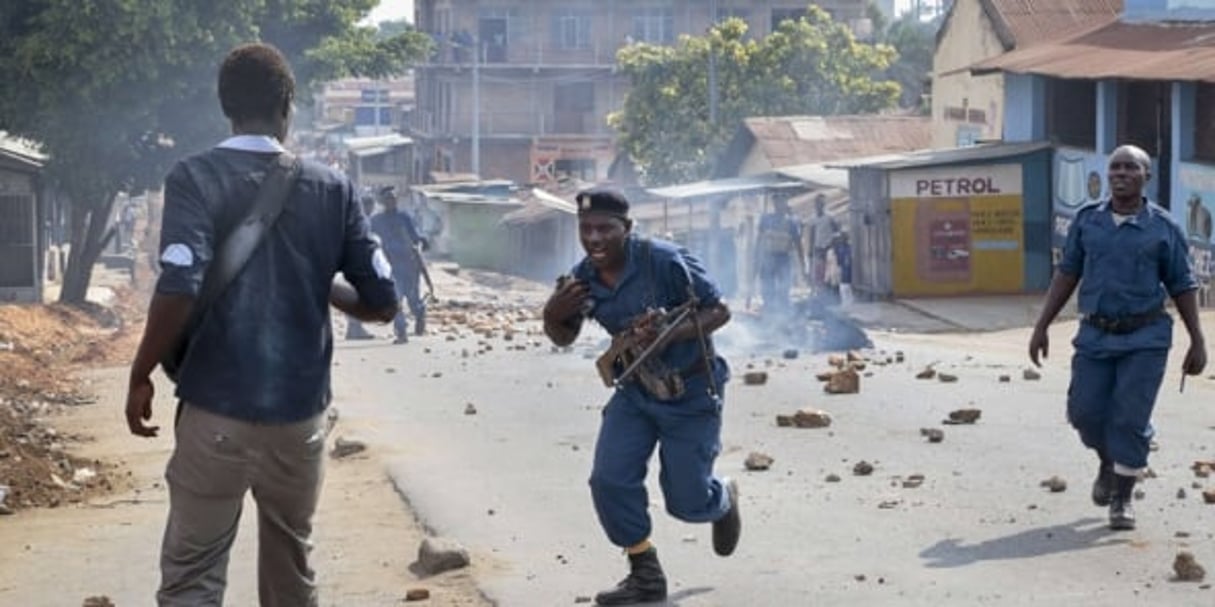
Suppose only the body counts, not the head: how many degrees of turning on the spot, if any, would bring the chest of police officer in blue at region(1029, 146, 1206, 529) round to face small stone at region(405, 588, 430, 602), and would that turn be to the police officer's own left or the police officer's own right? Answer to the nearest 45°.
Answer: approximately 45° to the police officer's own right

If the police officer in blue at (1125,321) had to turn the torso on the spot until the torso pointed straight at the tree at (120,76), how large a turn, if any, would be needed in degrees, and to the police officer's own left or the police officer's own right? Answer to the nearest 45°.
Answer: approximately 135° to the police officer's own right

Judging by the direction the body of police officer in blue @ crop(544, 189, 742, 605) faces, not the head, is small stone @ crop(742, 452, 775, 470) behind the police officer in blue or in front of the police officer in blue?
behind

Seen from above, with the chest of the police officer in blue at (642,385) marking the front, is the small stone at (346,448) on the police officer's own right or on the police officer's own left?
on the police officer's own right

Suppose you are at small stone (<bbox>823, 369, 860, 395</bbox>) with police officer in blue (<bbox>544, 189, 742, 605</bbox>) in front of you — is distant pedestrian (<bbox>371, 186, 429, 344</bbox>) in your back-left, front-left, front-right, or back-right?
back-right

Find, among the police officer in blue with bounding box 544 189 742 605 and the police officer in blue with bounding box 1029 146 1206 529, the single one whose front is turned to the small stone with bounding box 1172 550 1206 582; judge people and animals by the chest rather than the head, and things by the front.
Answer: the police officer in blue with bounding box 1029 146 1206 529

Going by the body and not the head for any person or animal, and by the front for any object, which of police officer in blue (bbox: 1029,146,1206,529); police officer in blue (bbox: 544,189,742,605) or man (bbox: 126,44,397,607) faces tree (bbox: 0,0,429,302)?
the man

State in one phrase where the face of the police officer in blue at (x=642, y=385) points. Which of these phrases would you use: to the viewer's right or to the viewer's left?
to the viewer's left

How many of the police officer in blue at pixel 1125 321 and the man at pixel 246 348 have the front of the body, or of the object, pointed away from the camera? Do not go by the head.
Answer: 1

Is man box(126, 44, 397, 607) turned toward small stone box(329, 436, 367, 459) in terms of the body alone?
yes

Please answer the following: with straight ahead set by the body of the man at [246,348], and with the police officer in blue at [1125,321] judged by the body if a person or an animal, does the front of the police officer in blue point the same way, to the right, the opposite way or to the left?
the opposite way

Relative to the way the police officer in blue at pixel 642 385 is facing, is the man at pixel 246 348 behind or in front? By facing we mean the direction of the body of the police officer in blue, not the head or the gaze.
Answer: in front

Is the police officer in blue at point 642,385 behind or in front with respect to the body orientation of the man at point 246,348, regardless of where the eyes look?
in front

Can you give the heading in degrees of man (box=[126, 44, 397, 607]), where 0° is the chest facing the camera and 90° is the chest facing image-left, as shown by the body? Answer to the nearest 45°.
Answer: approximately 180°

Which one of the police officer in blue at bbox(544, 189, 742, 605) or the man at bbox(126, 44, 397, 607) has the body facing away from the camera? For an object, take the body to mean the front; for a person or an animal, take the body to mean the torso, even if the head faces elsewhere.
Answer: the man
